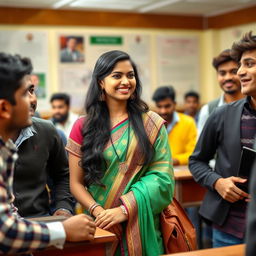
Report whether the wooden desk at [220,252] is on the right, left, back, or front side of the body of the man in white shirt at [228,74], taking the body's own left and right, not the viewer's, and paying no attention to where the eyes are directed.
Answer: front

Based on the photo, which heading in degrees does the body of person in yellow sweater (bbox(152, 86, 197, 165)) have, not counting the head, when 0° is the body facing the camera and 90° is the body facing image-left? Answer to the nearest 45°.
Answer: approximately 45°

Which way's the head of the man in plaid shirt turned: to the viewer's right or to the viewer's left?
to the viewer's right

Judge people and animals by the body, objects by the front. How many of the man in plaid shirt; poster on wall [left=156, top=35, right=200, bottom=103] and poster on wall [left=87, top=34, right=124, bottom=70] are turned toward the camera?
2

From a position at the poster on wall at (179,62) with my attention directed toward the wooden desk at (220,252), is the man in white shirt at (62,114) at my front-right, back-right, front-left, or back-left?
front-right

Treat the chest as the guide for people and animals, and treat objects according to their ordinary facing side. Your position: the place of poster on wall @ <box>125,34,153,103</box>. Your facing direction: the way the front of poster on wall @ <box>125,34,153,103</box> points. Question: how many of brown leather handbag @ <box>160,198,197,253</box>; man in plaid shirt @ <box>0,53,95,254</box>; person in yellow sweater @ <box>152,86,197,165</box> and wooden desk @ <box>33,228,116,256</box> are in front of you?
4

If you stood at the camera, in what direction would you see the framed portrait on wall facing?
facing the viewer

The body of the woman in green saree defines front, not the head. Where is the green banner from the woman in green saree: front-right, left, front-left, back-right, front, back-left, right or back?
back

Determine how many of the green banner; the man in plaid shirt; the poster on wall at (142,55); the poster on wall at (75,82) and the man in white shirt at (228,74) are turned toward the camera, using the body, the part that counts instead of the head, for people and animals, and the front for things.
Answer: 4

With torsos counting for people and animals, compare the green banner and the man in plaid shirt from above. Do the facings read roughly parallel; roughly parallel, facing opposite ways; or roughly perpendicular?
roughly perpendicular

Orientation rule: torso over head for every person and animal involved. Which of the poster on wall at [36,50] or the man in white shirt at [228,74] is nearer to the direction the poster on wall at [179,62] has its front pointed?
the man in white shirt

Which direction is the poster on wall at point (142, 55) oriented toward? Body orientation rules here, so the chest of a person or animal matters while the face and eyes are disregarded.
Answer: toward the camera

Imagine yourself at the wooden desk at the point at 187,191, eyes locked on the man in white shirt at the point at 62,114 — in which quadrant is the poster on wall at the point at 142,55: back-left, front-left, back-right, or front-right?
front-right

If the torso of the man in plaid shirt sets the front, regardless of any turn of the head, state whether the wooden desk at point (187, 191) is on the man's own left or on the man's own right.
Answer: on the man's own left

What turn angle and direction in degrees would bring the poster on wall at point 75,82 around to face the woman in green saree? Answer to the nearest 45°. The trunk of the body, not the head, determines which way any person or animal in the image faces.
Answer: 0° — it already faces them

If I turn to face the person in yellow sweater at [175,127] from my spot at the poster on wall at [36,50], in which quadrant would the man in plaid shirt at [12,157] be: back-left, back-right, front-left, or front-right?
front-right

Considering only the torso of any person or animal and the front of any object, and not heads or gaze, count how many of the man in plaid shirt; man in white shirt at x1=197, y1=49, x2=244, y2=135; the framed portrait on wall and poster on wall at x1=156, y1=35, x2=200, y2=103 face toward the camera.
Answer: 3

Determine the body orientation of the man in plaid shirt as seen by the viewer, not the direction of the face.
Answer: to the viewer's right

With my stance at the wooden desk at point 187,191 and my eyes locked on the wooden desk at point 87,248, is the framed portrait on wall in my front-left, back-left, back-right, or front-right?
back-right

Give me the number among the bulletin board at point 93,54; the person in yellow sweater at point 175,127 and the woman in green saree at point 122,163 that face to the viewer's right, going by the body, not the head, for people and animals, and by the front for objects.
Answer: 0

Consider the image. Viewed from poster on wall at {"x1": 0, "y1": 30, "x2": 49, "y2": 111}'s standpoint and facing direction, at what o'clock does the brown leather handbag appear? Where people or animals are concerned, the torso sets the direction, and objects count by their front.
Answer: The brown leather handbag is roughly at 12 o'clock from the poster on wall.
